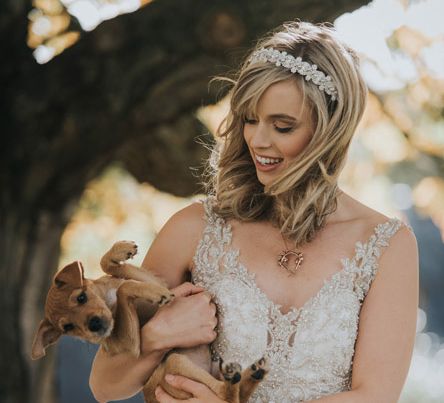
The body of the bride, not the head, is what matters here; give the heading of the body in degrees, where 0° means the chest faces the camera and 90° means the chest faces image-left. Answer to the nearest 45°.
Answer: approximately 0°

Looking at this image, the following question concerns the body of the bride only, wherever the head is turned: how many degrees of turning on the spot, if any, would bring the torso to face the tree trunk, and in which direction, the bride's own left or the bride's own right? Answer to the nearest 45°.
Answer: approximately 135° to the bride's own right
